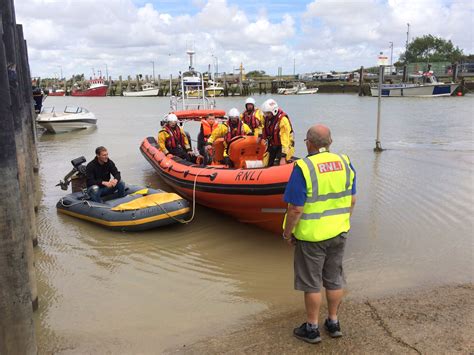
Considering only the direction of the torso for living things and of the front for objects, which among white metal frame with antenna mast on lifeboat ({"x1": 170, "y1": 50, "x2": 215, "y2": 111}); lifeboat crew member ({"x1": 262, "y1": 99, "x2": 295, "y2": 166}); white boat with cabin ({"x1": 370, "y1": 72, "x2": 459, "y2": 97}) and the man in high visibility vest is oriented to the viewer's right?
white boat with cabin ({"x1": 370, "y1": 72, "x2": 459, "y2": 97})

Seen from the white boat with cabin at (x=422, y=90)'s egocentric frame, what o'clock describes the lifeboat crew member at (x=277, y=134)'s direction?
The lifeboat crew member is roughly at 3 o'clock from the white boat with cabin.

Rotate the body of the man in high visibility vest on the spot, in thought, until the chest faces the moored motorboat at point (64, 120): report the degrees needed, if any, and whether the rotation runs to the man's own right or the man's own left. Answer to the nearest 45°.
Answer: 0° — they already face it

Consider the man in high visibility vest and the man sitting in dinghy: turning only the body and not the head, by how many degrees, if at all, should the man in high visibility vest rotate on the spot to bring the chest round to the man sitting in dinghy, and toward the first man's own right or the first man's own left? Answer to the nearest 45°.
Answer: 0° — they already face them
